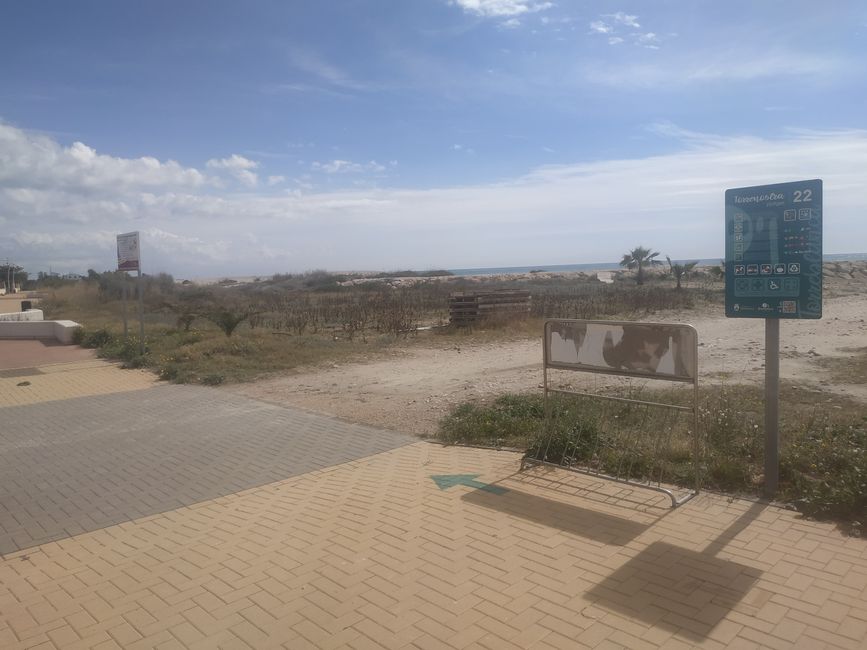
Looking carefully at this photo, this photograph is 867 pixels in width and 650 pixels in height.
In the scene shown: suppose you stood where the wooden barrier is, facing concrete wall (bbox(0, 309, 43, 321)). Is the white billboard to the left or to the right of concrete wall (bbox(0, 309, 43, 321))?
left

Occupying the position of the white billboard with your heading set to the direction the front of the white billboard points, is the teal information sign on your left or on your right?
on your left

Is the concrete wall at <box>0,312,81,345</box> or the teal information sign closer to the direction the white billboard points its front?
the teal information sign

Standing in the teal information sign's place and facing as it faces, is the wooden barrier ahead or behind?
behind

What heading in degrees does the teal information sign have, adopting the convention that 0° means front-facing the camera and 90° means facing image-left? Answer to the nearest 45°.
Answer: approximately 0°

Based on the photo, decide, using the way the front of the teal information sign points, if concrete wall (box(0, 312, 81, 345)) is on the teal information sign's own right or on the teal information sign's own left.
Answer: on the teal information sign's own right

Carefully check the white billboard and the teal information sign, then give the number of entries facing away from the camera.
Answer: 0

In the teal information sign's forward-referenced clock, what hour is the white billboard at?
The white billboard is roughly at 4 o'clock from the teal information sign.

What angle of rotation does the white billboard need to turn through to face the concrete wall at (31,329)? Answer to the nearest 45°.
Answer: approximately 90° to its right
